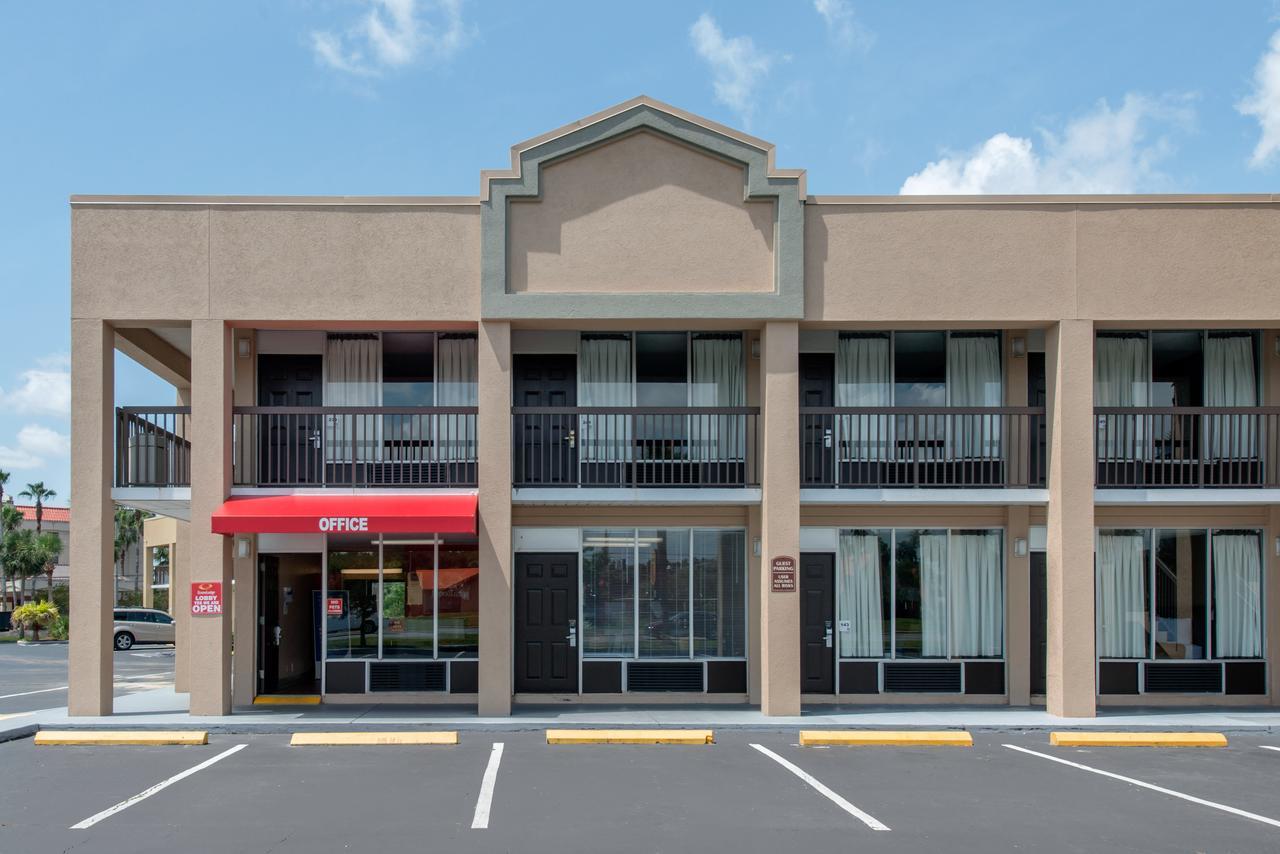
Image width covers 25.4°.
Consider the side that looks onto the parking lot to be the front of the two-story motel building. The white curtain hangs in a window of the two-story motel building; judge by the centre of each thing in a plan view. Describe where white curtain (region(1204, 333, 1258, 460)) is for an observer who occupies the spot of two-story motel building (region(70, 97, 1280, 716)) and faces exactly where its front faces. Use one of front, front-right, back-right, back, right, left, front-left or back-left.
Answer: left

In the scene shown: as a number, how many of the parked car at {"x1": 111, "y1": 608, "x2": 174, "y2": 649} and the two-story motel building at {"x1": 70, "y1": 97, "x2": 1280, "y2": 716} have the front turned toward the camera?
1

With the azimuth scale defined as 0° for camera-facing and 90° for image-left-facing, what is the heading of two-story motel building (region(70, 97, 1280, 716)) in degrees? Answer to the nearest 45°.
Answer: approximately 0°
